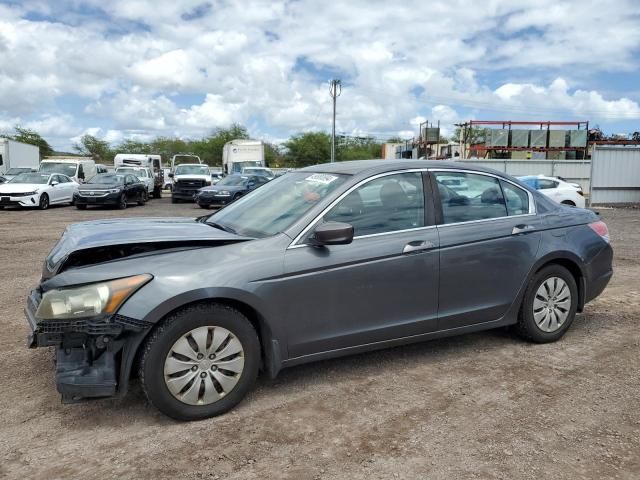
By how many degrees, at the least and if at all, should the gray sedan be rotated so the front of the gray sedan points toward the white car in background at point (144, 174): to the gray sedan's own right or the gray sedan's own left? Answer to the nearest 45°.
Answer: approximately 135° to the gray sedan's own right

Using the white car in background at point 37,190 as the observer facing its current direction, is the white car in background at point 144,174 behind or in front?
behind

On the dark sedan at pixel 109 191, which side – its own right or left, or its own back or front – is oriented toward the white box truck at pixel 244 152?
back

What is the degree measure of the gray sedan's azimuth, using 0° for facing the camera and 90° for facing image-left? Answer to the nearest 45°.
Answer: approximately 45°

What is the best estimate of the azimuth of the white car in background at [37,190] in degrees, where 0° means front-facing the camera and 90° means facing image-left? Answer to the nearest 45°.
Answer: approximately 45°

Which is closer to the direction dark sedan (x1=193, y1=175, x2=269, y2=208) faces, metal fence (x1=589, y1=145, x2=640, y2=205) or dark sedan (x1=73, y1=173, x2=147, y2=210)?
the dark sedan

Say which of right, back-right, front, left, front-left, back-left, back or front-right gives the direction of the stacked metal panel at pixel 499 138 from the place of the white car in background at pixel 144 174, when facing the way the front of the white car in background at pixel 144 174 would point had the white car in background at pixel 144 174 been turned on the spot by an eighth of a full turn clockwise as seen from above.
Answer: back

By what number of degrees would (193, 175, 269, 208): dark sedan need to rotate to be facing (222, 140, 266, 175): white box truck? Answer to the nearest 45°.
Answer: approximately 135° to its right

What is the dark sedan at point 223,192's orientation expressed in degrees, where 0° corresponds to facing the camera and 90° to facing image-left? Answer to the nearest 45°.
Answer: approximately 45°

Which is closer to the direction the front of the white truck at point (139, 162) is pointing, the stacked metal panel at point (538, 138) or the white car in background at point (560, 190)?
the white car in background
